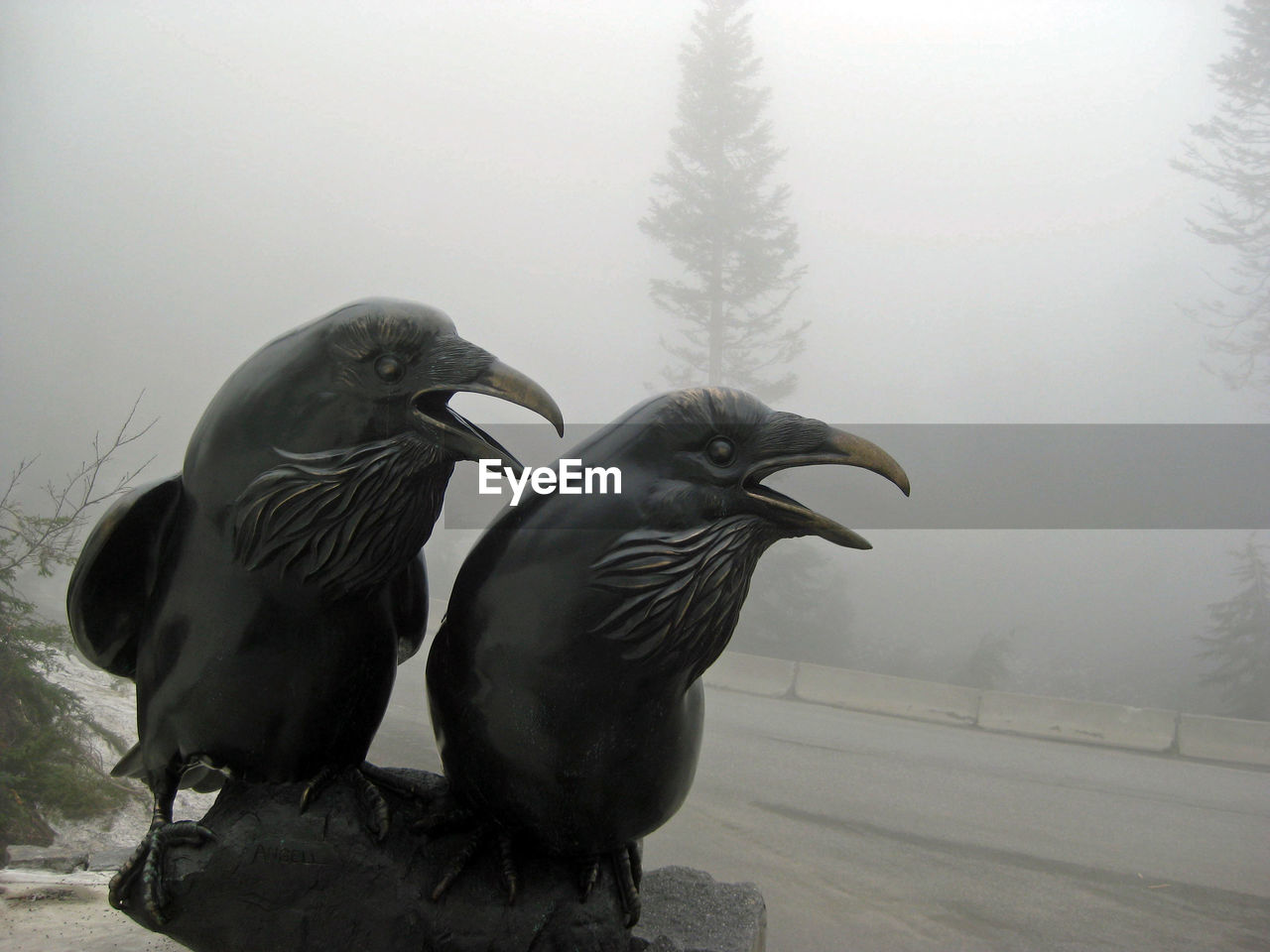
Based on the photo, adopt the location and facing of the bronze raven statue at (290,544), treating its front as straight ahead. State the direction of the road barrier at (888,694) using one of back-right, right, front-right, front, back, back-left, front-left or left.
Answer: left

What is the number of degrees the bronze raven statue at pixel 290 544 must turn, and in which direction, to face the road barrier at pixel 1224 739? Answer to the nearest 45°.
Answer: approximately 90° to its left

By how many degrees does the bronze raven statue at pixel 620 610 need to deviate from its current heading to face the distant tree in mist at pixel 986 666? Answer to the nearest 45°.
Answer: approximately 135° to its left

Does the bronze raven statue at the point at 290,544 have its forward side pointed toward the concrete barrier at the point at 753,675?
no

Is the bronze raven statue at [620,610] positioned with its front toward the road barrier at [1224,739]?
no

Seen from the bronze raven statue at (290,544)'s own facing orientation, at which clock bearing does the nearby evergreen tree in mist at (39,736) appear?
The nearby evergreen tree in mist is roughly at 7 o'clock from the bronze raven statue.

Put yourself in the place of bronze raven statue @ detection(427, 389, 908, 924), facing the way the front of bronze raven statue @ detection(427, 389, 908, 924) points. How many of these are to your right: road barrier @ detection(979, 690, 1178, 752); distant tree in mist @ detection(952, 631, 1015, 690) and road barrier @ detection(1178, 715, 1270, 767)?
0

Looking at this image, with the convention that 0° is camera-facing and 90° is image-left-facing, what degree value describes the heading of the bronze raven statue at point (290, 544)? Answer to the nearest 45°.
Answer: approximately 315°

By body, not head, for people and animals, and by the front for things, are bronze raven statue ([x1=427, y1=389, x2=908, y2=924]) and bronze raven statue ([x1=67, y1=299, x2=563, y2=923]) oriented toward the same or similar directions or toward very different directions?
same or similar directions

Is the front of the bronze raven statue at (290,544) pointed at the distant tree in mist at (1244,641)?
no

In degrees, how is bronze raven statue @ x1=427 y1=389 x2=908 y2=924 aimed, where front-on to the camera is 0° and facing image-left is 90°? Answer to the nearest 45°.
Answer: approximately 315°

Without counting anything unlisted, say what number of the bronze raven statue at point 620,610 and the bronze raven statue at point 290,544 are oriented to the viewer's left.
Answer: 0

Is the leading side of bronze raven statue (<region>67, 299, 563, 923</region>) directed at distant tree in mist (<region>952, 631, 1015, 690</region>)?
no
